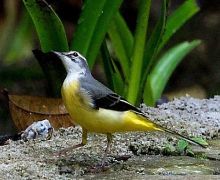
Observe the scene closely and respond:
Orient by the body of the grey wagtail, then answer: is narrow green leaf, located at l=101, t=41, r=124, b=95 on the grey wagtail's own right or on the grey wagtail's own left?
on the grey wagtail's own right

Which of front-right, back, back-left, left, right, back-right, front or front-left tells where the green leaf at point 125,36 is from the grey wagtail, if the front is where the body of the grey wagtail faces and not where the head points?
right

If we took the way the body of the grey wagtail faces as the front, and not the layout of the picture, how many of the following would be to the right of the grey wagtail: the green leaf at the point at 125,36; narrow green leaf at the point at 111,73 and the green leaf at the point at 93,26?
3

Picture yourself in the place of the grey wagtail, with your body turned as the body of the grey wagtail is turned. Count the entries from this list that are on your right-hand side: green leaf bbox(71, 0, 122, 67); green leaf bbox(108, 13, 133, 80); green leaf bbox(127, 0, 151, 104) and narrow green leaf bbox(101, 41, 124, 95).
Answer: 4

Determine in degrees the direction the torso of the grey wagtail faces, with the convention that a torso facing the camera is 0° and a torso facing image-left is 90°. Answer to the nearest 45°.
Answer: approximately 90°

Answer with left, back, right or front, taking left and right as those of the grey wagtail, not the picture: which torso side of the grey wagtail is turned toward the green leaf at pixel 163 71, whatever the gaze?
right

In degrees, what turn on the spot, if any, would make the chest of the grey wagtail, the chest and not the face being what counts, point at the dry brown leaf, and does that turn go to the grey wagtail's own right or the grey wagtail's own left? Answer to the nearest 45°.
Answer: approximately 45° to the grey wagtail's own right

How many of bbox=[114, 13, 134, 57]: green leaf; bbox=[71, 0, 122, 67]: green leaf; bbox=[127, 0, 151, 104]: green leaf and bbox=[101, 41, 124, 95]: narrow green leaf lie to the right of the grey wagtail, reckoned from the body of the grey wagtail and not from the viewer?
4

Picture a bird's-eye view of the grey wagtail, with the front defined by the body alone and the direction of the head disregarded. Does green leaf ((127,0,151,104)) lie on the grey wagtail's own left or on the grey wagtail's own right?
on the grey wagtail's own right

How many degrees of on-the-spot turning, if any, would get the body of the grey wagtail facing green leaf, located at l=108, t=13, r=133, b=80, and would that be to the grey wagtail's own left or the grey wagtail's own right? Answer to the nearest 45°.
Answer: approximately 90° to the grey wagtail's own right

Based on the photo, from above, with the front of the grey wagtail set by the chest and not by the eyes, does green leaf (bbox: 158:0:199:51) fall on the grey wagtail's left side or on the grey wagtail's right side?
on the grey wagtail's right side

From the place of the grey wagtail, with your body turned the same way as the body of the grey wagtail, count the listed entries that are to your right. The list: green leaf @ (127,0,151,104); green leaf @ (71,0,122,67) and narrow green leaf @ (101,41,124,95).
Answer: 3
